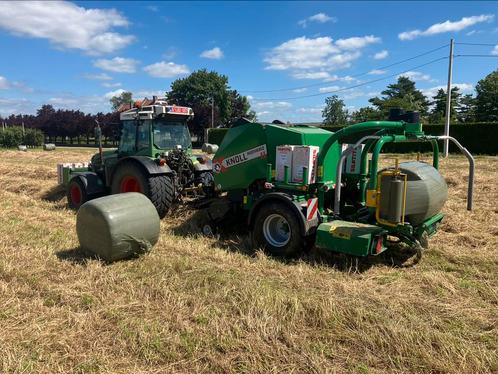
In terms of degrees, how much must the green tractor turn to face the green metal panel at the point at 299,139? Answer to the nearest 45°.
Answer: approximately 180°

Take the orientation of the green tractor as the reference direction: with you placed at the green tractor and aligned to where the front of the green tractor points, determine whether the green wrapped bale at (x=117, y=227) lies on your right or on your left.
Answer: on your left

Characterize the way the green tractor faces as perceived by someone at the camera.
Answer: facing away from the viewer and to the left of the viewer

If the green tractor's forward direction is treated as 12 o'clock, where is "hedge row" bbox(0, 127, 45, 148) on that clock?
The hedge row is roughly at 1 o'clock from the green tractor.

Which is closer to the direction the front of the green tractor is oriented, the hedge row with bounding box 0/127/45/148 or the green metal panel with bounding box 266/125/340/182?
the hedge row

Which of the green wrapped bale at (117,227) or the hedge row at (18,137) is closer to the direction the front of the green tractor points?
the hedge row
